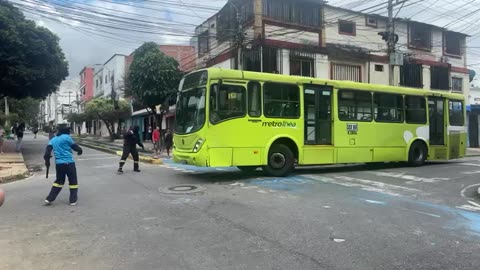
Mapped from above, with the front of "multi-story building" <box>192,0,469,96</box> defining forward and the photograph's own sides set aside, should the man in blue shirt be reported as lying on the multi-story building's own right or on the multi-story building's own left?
on the multi-story building's own right

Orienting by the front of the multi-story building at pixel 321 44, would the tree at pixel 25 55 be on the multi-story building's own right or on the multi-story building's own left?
on the multi-story building's own right

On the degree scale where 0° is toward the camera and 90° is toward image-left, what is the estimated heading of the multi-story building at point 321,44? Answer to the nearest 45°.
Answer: approximately 315°

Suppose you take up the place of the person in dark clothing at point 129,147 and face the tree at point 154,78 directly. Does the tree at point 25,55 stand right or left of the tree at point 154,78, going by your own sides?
left

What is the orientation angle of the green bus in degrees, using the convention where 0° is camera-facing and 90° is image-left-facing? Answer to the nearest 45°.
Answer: approximately 45°

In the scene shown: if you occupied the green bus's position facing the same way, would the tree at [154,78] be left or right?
on its right

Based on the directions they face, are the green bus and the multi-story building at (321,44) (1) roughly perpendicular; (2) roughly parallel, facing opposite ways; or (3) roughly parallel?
roughly perpendicular
